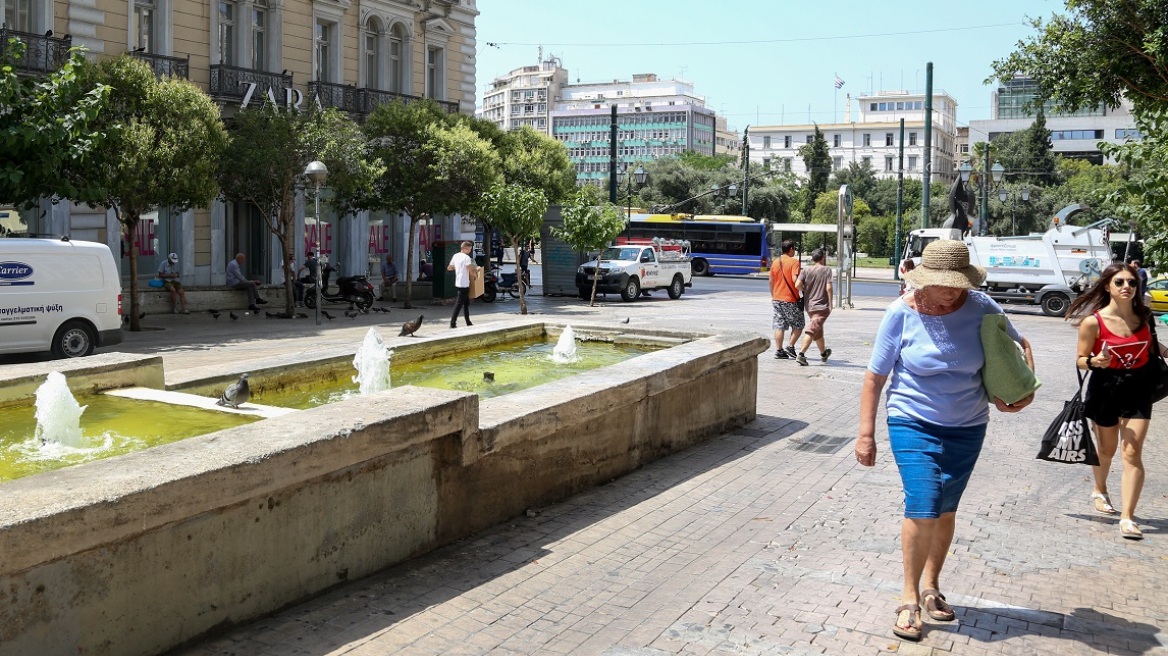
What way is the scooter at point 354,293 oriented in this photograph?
to the viewer's left

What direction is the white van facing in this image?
to the viewer's left

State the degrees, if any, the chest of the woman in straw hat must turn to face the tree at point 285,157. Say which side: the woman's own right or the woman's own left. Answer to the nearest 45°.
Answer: approximately 135° to the woman's own right

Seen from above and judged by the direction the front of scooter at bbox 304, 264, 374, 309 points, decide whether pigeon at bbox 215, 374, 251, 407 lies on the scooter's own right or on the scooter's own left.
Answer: on the scooter's own left

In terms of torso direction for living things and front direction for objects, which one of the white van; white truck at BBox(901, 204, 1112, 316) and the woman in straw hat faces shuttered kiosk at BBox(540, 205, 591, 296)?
the white truck

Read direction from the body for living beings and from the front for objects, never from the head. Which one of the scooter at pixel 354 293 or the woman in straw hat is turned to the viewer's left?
the scooter

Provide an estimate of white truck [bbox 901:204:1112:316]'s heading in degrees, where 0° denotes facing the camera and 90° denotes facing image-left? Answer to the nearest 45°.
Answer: approximately 90°
